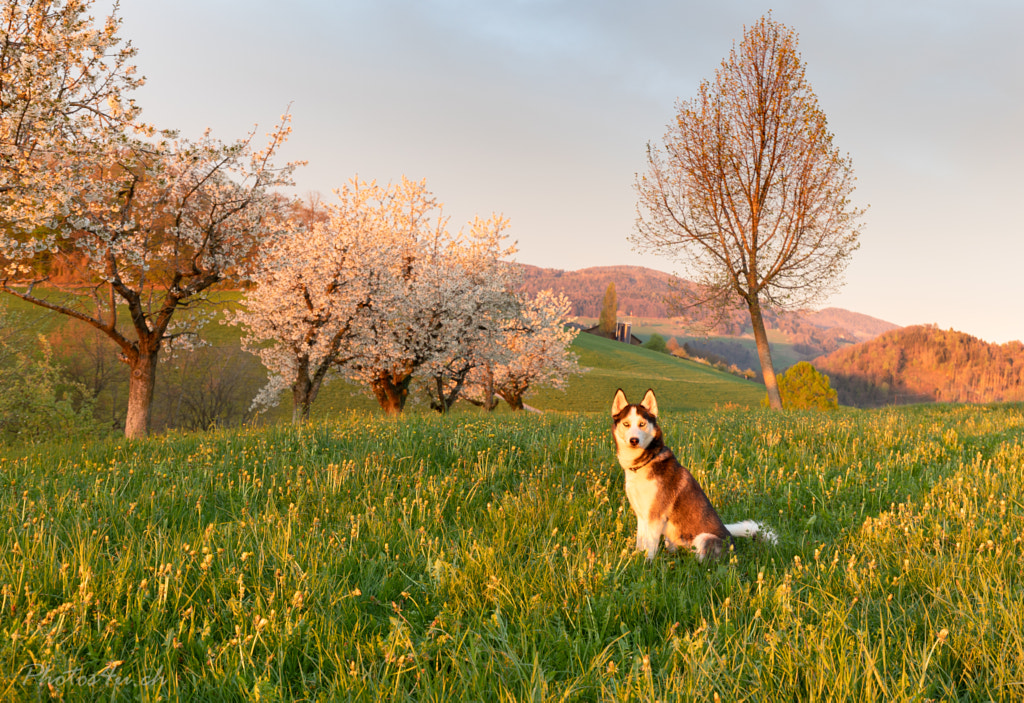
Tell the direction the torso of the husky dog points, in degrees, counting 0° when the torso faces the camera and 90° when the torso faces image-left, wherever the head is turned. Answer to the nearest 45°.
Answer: approximately 45°
